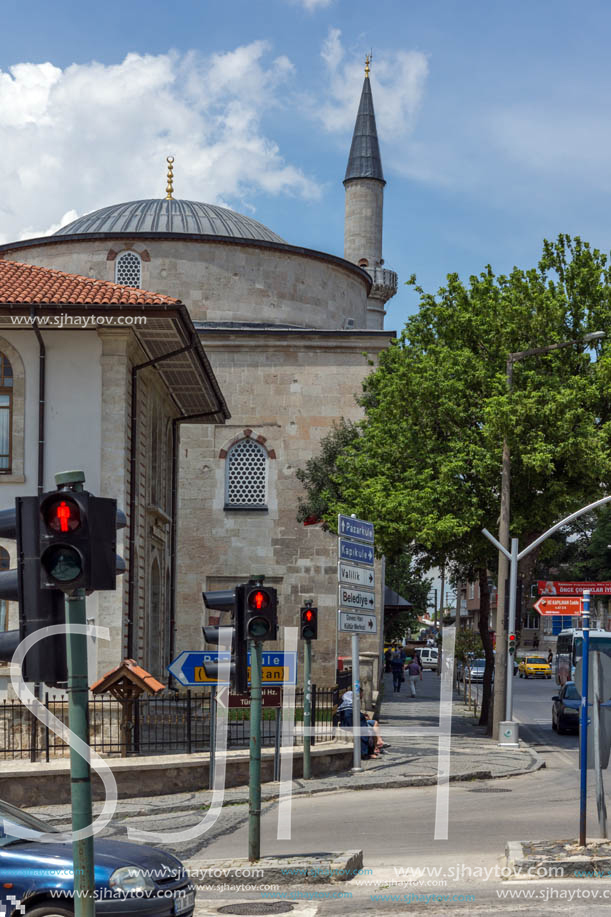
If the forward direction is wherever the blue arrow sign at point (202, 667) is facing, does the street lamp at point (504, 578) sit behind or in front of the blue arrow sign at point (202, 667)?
behind

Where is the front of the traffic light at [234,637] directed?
to the viewer's left

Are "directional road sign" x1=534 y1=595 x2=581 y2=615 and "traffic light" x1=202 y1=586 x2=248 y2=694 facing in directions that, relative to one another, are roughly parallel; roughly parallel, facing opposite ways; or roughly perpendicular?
roughly perpendicular

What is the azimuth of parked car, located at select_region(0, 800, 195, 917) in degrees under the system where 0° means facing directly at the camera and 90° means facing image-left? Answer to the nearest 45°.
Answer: approximately 315°

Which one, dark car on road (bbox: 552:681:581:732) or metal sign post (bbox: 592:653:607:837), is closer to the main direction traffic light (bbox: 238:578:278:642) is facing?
the metal sign post

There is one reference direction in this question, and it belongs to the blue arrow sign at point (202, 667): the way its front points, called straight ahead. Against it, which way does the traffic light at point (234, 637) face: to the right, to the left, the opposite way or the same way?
to the right

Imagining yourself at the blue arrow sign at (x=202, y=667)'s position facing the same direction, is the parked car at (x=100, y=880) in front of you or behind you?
in front

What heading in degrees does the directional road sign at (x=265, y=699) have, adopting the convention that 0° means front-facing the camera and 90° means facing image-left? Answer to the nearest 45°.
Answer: approximately 0°

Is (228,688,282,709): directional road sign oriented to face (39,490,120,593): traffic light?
yes
